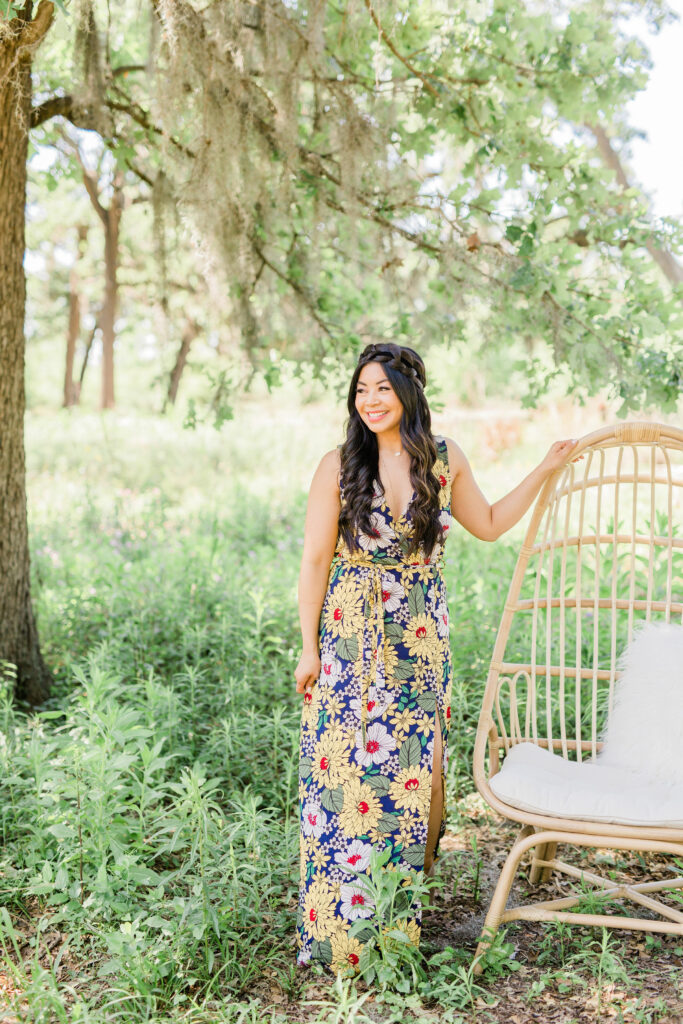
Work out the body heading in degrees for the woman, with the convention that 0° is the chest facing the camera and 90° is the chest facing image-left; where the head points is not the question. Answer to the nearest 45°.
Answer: approximately 0°

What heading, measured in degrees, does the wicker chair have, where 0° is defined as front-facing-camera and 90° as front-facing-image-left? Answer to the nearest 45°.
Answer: approximately 0°

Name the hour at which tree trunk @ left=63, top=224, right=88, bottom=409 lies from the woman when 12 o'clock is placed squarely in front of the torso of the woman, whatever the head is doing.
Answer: The tree trunk is roughly at 5 o'clock from the woman.

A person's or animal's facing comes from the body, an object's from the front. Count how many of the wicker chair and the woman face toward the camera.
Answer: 2

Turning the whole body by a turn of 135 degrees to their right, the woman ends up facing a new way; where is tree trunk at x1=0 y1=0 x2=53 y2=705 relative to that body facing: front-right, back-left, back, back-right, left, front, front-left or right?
front

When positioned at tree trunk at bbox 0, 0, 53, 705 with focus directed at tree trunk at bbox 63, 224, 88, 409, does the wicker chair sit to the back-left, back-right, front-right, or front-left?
back-right

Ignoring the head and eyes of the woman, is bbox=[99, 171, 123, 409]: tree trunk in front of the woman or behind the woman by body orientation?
behind

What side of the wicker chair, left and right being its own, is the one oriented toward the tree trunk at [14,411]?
right

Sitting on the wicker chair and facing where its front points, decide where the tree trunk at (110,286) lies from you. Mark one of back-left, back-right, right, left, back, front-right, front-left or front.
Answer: back-right
